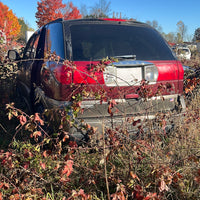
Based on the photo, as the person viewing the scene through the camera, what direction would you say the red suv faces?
facing away from the viewer and to the left of the viewer
